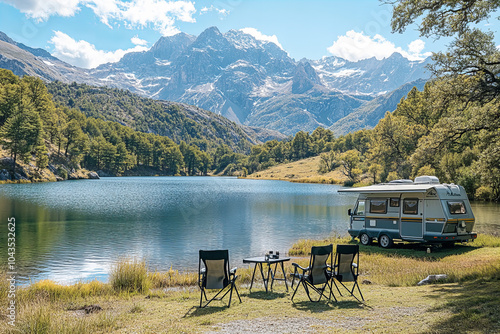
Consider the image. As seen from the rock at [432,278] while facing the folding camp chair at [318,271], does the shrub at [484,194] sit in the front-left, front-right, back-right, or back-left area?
back-right

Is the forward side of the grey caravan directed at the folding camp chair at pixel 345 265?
no

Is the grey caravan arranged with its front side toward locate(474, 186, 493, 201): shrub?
no

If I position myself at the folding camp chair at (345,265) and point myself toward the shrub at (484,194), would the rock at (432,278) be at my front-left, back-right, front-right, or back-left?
front-right

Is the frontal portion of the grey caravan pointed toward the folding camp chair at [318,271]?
no
